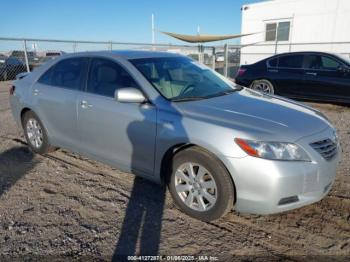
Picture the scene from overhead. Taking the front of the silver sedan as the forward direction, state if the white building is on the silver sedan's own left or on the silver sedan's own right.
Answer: on the silver sedan's own left

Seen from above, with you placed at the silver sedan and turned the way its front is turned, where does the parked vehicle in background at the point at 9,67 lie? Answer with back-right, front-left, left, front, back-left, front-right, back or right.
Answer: back

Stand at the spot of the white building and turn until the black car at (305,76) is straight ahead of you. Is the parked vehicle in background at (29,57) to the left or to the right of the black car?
right

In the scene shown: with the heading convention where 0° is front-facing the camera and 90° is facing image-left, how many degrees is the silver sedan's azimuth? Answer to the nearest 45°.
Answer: approximately 315°

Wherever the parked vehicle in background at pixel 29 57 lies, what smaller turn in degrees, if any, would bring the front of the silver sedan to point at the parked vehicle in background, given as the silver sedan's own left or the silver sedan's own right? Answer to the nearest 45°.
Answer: approximately 180°

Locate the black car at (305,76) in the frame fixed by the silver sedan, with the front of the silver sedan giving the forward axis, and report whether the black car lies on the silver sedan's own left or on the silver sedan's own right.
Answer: on the silver sedan's own left
